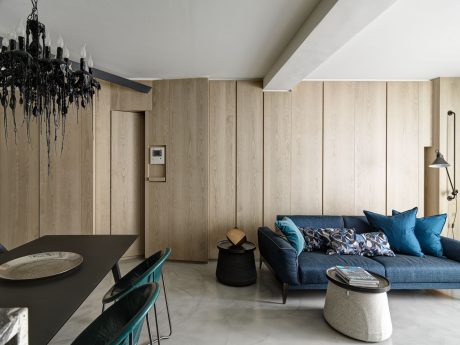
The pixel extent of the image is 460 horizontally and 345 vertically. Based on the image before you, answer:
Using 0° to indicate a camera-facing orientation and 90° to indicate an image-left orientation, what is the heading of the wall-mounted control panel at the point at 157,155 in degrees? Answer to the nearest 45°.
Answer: approximately 0°

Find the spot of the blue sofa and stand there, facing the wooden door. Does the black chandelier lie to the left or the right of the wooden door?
left

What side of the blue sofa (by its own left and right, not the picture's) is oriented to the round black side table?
right

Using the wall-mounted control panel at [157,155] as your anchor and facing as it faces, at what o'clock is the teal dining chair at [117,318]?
The teal dining chair is roughly at 12 o'clock from the wall-mounted control panel.

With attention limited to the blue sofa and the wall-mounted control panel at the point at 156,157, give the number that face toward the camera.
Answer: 2

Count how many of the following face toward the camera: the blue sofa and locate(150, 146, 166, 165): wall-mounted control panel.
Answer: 2

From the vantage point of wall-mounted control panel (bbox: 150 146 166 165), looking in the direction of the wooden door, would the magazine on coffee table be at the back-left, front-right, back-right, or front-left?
back-left
